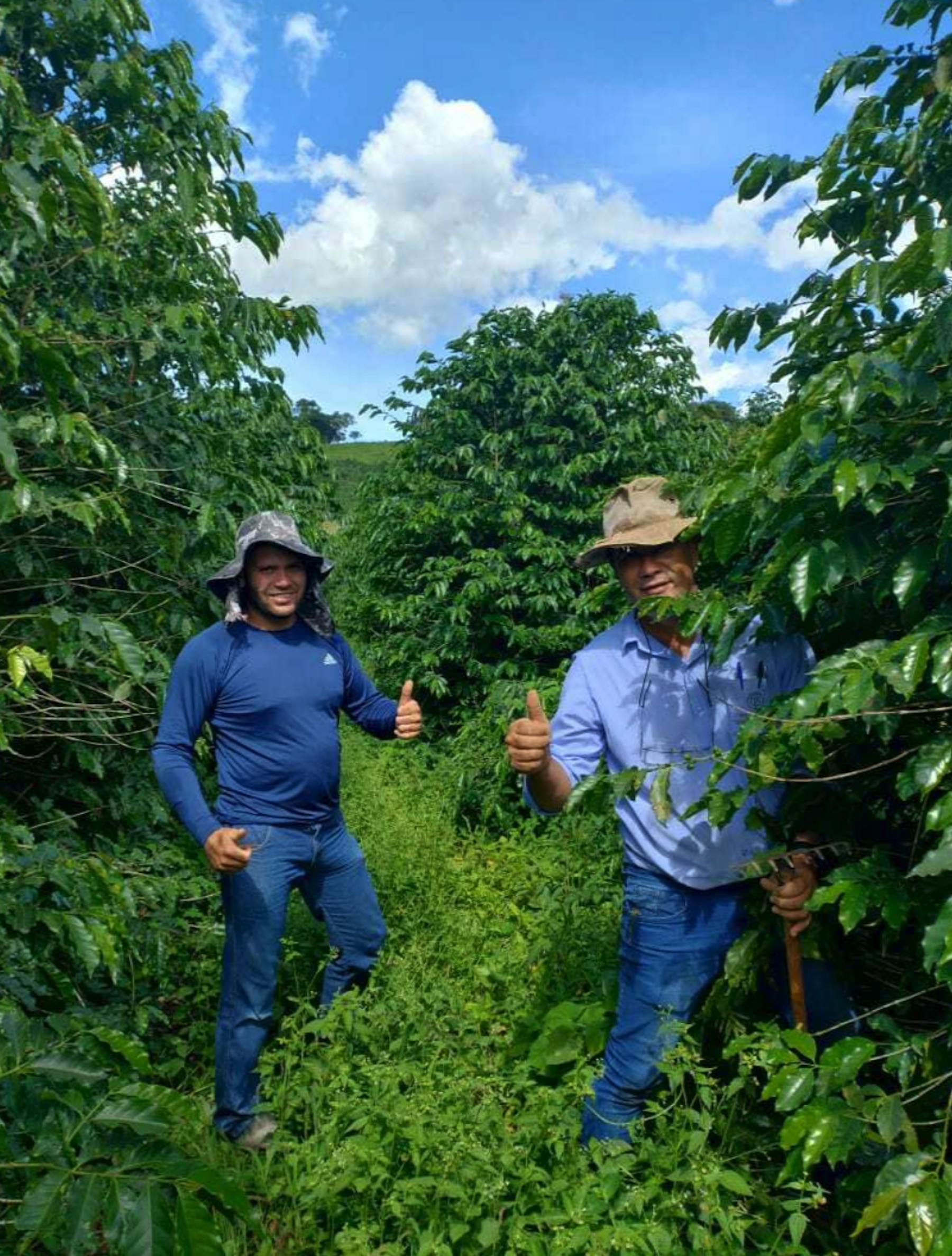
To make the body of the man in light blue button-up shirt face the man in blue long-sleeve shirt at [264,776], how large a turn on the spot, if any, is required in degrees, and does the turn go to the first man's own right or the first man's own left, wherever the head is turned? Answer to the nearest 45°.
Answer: approximately 90° to the first man's own right

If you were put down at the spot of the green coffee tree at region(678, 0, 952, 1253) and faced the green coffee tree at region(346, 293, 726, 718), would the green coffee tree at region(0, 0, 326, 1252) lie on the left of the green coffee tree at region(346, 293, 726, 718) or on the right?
left

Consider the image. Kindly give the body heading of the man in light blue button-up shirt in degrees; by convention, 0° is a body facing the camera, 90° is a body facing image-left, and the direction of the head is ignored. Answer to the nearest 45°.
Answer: approximately 0°

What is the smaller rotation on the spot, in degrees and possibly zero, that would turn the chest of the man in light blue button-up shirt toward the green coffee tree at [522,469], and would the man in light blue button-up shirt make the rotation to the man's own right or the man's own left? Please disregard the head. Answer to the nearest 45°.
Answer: approximately 180°

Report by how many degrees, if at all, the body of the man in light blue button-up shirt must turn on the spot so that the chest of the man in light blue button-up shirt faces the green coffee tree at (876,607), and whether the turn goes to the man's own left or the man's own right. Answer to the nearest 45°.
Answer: approximately 45° to the man's own left
